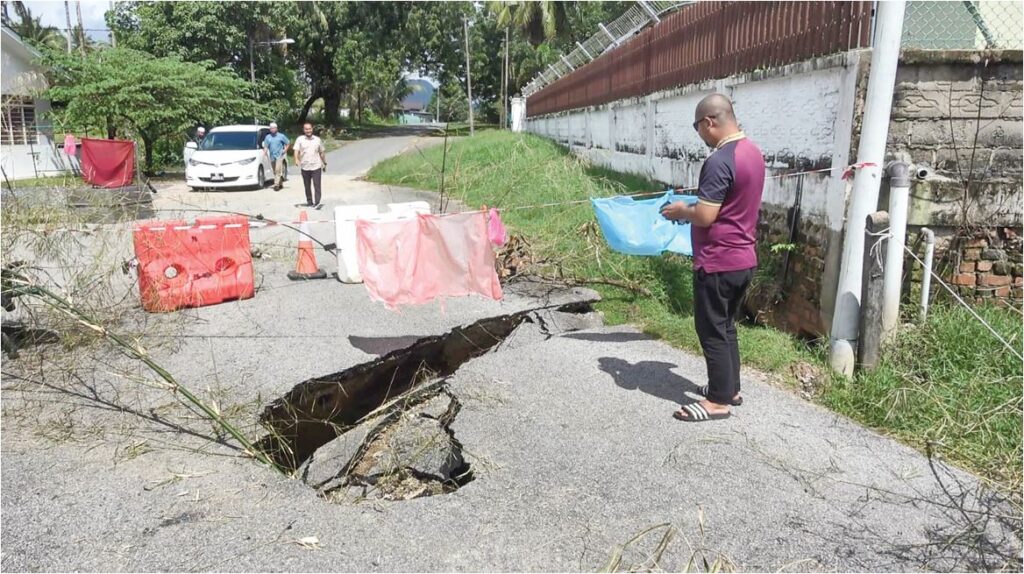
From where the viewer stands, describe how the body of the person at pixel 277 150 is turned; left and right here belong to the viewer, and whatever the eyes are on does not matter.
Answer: facing the viewer

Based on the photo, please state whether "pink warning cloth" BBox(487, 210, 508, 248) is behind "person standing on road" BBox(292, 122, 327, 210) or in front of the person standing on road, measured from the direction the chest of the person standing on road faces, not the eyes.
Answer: in front

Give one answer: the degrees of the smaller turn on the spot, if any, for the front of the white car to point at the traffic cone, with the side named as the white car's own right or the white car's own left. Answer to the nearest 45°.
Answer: approximately 45° to the white car's own left

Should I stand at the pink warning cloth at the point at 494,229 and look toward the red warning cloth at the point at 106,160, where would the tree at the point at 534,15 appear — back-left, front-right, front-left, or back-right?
front-right

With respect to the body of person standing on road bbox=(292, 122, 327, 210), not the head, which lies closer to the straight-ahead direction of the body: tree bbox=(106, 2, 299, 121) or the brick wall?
the brick wall

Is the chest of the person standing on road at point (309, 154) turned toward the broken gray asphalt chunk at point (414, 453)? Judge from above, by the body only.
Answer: yes

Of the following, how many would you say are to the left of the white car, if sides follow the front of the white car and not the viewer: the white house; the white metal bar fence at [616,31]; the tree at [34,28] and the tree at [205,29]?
1

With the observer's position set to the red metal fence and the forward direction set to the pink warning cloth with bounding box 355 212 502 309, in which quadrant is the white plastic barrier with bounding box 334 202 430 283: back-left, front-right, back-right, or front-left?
front-right

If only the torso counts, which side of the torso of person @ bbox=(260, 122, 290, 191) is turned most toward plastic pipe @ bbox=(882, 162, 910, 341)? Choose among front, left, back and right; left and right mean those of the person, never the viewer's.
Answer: front

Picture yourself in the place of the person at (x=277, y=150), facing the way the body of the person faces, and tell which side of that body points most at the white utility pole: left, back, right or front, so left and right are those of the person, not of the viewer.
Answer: front

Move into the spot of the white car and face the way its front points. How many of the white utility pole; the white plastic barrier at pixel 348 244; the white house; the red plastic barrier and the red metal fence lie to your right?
1

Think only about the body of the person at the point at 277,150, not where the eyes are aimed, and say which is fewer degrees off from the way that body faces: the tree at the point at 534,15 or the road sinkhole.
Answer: the road sinkhole

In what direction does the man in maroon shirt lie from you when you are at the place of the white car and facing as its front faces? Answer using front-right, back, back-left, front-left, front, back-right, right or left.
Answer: front-left

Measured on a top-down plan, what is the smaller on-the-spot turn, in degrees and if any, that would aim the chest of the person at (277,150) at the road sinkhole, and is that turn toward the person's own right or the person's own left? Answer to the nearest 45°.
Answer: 0° — they already face it

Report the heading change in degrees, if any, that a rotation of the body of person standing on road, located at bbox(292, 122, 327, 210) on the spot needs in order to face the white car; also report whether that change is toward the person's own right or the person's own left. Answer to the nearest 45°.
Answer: approximately 135° to the person's own right

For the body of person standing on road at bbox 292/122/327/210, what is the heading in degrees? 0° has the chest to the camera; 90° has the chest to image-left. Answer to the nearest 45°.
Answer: approximately 0°

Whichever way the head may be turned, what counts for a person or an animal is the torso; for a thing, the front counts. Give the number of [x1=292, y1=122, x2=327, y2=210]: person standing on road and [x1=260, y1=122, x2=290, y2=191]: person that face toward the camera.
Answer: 2
